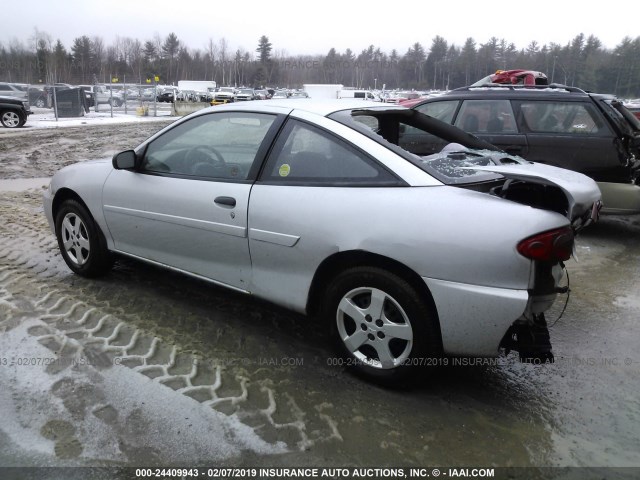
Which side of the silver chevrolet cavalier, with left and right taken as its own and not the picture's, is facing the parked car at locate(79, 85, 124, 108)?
front

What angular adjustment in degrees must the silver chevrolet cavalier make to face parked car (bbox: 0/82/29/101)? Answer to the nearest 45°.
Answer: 0° — it already faces it

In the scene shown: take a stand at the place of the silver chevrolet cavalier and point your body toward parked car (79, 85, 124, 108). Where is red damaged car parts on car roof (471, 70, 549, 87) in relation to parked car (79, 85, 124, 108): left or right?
right

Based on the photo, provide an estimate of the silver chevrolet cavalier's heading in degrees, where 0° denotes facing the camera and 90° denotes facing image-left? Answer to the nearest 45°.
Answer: approximately 135°

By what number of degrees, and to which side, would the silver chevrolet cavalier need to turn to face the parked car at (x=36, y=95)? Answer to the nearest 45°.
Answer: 0° — it already faces it

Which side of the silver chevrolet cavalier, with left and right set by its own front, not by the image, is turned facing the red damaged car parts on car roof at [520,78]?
right

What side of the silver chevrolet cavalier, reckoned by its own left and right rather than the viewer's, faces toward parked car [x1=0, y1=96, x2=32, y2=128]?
front
